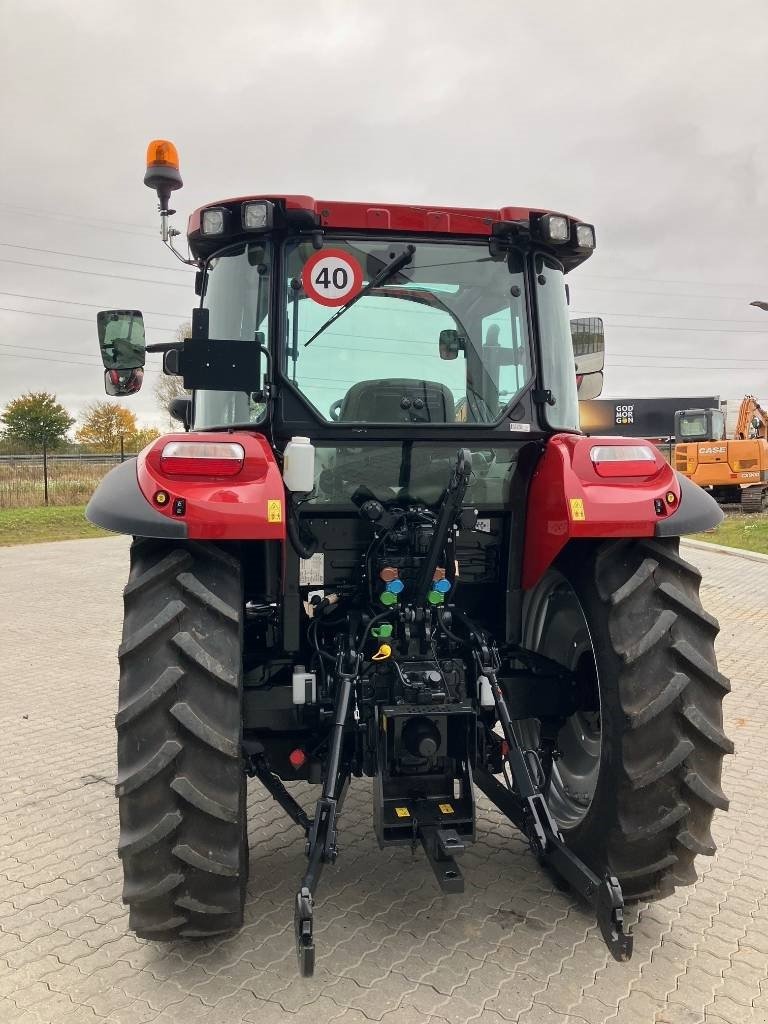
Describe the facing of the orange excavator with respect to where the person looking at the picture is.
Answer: facing away from the viewer and to the right of the viewer

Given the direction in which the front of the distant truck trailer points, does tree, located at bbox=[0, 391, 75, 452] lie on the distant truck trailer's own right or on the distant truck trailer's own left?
on the distant truck trailer's own right

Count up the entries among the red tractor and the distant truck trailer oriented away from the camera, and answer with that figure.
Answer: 1

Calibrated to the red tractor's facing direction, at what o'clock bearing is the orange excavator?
The orange excavator is roughly at 1 o'clock from the red tractor.

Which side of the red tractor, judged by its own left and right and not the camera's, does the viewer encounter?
back

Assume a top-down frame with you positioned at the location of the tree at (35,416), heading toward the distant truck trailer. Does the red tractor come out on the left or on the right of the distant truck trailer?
right

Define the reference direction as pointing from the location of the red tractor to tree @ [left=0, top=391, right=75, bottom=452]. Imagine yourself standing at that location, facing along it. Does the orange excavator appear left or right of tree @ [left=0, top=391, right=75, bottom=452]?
right

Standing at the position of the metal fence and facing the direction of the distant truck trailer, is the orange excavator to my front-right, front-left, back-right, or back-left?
front-right
